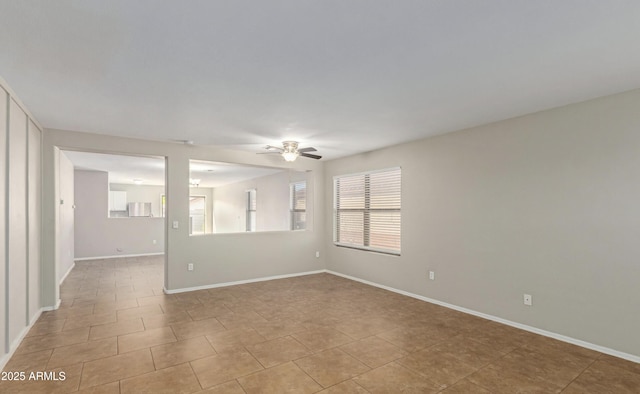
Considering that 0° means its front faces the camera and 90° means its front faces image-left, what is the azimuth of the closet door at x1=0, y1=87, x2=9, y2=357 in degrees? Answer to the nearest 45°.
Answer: approximately 270°

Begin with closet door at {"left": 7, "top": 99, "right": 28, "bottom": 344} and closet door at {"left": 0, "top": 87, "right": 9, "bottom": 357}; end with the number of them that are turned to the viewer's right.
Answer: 2

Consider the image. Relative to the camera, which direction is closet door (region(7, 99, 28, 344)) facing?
to the viewer's right

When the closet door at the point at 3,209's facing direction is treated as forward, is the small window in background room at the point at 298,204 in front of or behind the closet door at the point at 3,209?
in front

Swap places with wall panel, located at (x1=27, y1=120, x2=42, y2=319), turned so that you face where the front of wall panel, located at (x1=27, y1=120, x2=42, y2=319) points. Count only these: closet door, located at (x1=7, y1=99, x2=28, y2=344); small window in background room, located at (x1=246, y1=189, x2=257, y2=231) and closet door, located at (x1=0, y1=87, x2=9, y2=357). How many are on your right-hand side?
2

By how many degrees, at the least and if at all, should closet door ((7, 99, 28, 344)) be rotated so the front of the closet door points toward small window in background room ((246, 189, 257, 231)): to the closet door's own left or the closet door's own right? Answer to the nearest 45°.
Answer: approximately 45° to the closet door's own left

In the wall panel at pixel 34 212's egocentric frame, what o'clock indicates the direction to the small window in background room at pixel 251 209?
The small window in background room is roughly at 11 o'clock from the wall panel.

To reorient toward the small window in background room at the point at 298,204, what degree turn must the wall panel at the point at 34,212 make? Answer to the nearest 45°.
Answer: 0° — it already faces it

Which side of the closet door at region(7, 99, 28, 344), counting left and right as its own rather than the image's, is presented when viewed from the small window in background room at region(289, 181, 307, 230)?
front

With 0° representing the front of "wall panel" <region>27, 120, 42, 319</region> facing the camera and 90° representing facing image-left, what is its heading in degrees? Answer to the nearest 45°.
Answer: approximately 270°

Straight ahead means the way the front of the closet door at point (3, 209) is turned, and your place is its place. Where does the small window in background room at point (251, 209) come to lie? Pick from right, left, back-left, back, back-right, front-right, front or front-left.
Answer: front-left
